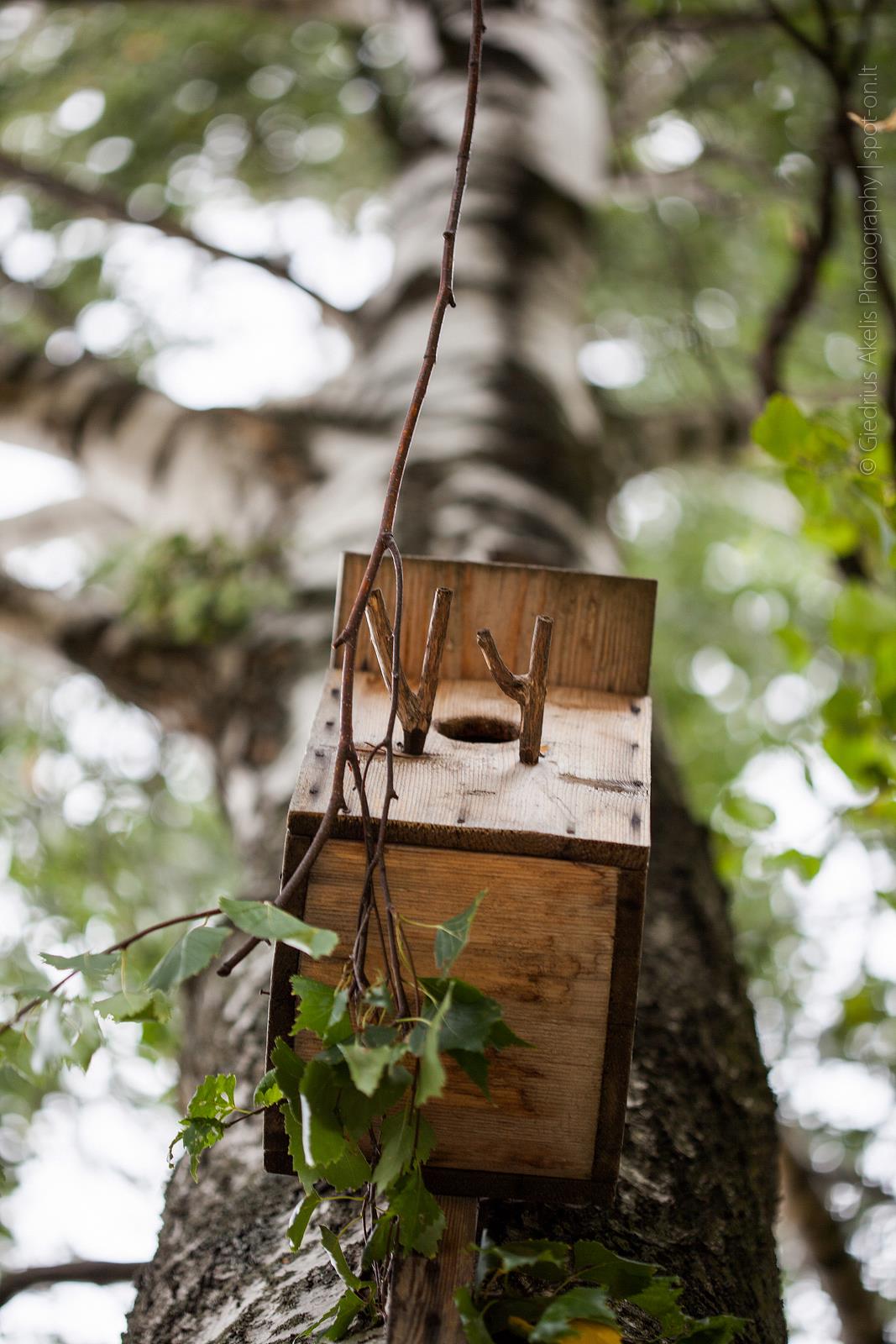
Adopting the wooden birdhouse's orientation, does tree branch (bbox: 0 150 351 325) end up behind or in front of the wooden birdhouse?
behind

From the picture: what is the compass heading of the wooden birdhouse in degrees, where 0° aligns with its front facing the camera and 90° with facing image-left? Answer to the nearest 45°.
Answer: approximately 0°

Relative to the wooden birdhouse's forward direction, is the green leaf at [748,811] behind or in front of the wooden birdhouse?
behind
